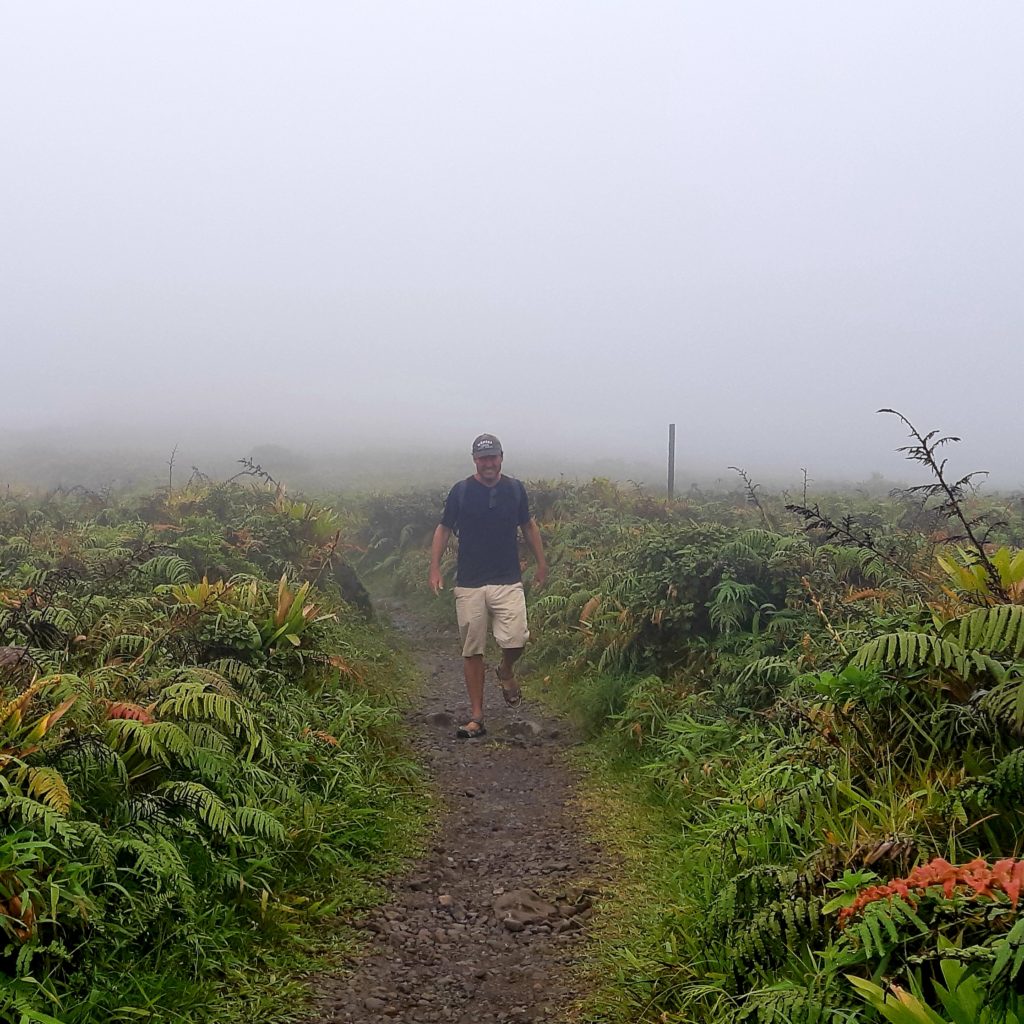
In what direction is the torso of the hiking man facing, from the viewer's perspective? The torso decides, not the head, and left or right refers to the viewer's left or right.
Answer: facing the viewer

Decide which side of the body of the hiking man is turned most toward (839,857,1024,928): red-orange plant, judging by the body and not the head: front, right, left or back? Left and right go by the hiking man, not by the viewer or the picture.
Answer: front
